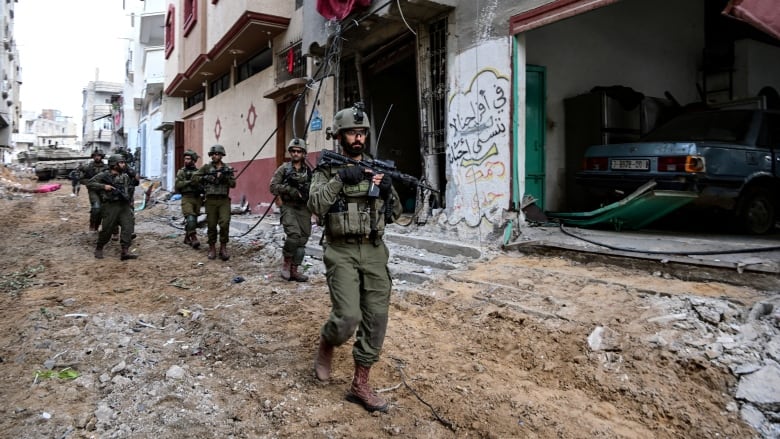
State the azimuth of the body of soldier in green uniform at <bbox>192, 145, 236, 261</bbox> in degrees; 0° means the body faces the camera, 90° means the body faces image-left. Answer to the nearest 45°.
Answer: approximately 0°

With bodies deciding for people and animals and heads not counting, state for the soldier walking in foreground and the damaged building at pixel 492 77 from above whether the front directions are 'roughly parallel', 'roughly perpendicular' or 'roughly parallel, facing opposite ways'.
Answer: roughly perpendicular

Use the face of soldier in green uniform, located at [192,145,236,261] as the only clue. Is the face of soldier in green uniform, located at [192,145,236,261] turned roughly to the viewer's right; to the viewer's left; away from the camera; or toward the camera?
toward the camera

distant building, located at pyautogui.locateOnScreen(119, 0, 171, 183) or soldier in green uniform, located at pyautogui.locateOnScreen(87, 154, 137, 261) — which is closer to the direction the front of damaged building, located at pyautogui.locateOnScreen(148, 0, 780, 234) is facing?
the soldier in green uniform

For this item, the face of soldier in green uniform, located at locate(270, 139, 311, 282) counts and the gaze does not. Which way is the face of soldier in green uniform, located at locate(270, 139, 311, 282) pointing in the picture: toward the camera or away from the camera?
toward the camera

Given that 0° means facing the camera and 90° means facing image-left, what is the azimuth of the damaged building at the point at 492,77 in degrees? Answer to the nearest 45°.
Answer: approximately 45°

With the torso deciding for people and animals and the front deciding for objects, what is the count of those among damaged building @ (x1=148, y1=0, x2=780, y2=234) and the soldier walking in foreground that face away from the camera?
0

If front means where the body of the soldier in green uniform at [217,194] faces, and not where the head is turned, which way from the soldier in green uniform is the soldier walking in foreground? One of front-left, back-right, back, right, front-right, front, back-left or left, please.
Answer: front

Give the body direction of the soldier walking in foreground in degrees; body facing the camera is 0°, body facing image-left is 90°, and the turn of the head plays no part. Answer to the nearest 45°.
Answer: approximately 315°

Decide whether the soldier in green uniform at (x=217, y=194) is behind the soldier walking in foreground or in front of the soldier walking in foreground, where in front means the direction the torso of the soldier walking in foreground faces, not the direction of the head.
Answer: behind

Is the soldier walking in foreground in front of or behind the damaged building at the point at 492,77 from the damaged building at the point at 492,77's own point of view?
in front

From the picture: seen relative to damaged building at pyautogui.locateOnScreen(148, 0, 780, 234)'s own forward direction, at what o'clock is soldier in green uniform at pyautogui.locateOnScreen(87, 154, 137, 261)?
The soldier in green uniform is roughly at 1 o'clock from the damaged building.

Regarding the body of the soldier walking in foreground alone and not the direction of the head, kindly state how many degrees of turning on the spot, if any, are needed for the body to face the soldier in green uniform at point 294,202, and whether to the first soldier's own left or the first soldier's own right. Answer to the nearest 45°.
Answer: approximately 135° to the first soldier's own left

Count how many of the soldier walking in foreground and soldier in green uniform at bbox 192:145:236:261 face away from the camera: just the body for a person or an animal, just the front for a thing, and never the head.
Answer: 0

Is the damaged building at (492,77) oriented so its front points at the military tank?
no

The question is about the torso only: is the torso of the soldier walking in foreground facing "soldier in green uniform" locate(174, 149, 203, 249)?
no
